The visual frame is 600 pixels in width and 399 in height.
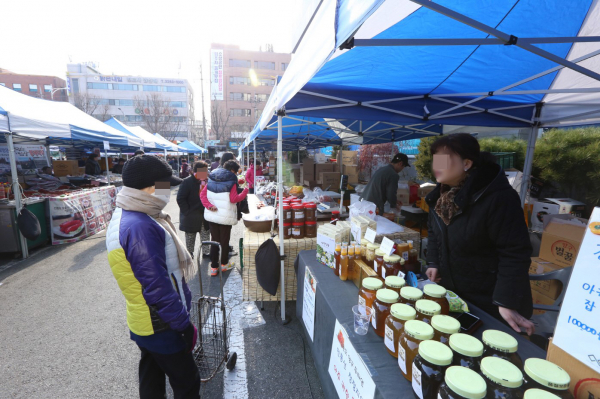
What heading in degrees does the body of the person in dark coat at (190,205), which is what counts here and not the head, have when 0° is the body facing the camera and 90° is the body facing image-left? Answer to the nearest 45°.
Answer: approximately 315°

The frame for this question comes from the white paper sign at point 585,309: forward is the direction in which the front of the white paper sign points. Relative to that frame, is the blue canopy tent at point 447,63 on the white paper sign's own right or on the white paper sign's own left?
on the white paper sign's own right

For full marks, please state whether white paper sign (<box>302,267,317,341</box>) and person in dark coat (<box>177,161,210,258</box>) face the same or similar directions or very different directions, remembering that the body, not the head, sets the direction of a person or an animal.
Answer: very different directions

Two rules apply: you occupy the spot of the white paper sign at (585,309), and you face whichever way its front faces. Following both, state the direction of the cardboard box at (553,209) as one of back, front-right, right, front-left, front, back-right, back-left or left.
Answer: back-right

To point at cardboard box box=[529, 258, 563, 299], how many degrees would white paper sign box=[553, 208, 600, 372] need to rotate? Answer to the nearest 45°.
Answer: approximately 135° to its right

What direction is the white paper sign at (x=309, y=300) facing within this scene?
to the viewer's left

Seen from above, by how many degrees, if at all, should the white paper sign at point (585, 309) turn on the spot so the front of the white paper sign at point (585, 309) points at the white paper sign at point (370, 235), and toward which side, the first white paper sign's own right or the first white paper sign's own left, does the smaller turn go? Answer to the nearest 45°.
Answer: approximately 90° to the first white paper sign's own right

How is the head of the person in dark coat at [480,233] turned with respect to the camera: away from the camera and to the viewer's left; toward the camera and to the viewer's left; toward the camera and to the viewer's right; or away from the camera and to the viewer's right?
toward the camera and to the viewer's left

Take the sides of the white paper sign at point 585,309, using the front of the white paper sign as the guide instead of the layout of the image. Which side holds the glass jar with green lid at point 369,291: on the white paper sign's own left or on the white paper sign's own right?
on the white paper sign's own right

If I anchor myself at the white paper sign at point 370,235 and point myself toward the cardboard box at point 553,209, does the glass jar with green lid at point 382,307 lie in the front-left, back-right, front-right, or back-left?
back-right
